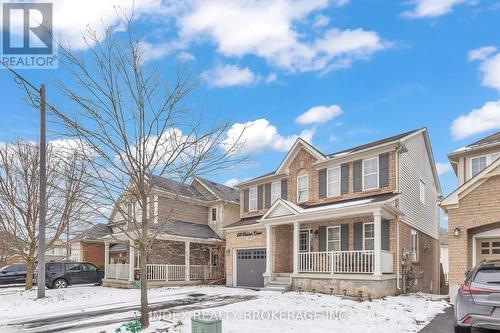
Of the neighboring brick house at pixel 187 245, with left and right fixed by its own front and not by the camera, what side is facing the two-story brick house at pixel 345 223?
left

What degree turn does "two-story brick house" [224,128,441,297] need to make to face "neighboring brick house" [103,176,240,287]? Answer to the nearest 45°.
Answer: approximately 90° to its right

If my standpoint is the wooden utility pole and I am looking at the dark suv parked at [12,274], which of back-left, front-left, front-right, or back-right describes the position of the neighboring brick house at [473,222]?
back-right

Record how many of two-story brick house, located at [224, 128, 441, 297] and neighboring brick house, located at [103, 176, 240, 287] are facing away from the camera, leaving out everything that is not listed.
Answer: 0

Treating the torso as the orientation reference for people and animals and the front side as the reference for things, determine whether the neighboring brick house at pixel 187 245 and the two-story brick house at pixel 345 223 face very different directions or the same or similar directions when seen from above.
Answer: same or similar directions

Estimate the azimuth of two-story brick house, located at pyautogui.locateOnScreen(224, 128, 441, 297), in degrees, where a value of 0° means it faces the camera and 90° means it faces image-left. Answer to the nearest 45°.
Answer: approximately 45°

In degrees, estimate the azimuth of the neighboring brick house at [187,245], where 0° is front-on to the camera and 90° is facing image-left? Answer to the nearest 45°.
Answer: approximately 45°

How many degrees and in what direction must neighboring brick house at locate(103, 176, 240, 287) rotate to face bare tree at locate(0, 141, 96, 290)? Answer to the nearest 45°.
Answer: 0° — it already faces it
